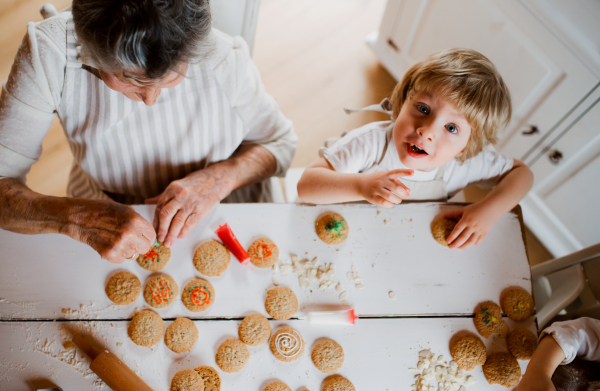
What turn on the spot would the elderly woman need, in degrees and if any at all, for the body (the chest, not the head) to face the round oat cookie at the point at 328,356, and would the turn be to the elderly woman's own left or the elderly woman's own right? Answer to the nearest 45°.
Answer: approximately 45° to the elderly woman's own left

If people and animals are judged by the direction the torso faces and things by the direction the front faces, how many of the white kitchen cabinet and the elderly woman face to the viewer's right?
0

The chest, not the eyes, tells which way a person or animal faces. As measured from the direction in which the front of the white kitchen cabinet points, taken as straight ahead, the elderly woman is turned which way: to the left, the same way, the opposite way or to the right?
to the left

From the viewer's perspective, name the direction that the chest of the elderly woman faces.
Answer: toward the camera

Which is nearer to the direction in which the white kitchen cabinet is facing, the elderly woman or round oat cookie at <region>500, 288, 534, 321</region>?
the elderly woman

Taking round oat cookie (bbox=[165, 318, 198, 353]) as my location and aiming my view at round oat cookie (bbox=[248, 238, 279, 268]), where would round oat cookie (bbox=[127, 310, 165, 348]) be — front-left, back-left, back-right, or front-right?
back-left

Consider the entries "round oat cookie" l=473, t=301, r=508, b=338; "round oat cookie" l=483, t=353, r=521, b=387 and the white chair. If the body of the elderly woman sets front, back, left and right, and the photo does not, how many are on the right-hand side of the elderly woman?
0

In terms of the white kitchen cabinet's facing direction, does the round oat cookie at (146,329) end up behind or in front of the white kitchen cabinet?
in front

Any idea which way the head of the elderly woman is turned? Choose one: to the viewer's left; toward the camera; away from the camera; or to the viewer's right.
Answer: toward the camera

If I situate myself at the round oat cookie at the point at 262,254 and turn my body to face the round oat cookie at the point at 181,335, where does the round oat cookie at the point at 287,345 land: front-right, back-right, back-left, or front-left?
front-left

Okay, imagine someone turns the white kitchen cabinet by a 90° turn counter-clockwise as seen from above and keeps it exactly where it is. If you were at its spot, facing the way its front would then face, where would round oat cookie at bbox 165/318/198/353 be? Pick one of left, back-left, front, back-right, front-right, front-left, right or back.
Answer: front-right

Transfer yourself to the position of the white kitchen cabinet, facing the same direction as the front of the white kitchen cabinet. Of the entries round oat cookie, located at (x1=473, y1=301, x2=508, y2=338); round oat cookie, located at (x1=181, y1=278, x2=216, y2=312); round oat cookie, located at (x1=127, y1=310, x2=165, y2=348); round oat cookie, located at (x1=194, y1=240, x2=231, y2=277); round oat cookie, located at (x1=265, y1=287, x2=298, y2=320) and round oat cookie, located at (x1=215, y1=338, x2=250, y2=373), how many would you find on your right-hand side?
0

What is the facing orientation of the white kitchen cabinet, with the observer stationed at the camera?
facing the viewer and to the left of the viewer

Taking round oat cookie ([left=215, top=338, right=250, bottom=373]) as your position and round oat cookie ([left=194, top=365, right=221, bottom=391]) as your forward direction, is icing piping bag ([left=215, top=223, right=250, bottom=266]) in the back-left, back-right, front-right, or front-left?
back-right

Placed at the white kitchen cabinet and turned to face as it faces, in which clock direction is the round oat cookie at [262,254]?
The round oat cookie is roughly at 11 o'clock from the white kitchen cabinet.
